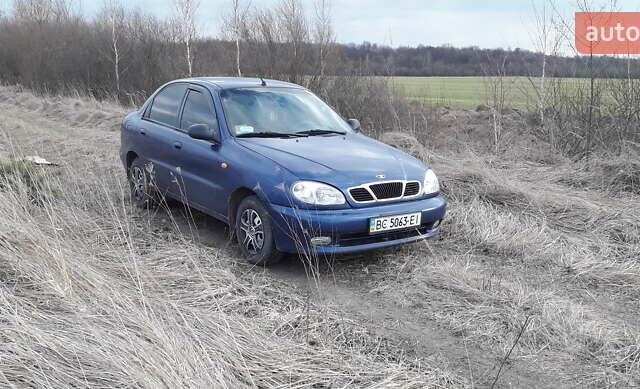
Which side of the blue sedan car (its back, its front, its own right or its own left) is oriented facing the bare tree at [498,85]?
left

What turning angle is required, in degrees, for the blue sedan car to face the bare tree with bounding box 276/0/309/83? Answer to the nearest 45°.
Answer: approximately 135° to its left

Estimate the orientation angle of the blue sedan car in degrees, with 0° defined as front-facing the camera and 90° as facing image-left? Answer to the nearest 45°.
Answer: approximately 315°
